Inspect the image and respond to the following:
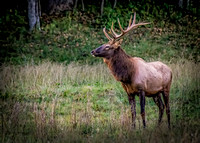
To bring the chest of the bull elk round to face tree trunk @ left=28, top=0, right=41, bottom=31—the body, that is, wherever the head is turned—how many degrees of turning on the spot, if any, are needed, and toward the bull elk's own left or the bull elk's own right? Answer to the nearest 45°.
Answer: approximately 90° to the bull elk's own right

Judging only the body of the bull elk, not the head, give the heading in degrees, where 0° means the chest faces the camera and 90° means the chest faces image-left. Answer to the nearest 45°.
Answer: approximately 45°
